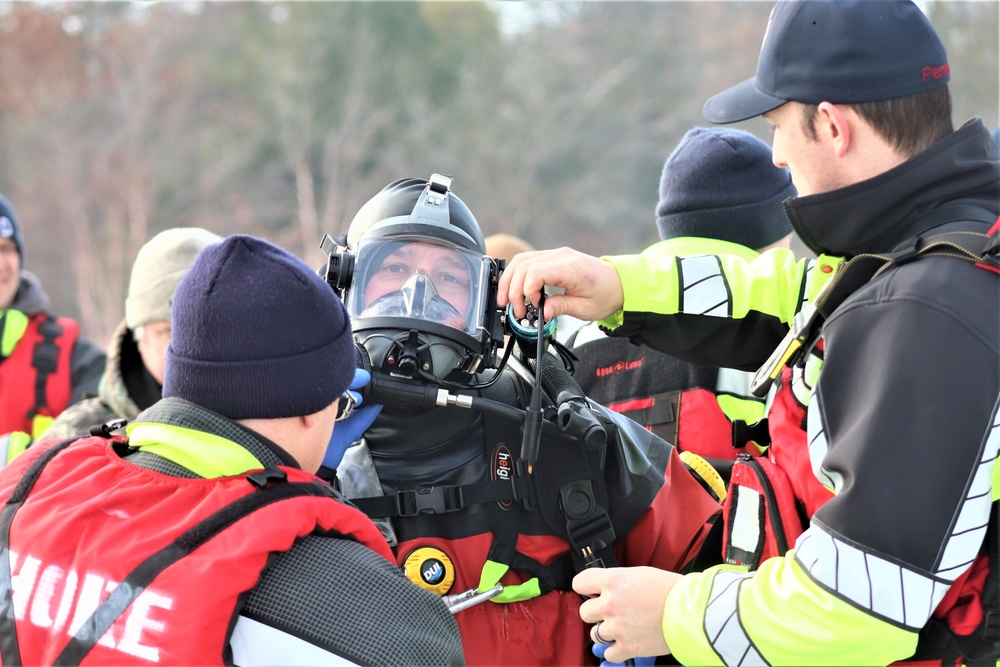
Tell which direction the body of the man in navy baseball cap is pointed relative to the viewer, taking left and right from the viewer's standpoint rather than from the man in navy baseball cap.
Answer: facing to the left of the viewer

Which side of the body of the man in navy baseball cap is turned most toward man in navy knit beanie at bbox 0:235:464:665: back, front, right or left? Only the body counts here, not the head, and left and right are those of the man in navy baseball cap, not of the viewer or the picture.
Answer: front

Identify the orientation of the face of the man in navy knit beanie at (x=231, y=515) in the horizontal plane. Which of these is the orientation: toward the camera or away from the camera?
away from the camera

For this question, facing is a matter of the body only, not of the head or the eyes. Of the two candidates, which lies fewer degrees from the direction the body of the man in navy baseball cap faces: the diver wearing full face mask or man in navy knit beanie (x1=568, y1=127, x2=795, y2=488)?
the diver wearing full face mask

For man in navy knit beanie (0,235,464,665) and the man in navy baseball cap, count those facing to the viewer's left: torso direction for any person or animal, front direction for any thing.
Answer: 1

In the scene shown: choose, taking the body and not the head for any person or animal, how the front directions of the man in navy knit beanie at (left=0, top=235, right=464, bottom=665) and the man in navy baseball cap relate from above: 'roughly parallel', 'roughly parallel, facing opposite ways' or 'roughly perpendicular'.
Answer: roughly perpendicular

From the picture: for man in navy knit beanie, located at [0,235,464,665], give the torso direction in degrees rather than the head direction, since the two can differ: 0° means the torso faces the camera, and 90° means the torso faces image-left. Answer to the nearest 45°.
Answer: approximately 225°

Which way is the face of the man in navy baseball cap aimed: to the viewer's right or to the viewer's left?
to the viewer's left

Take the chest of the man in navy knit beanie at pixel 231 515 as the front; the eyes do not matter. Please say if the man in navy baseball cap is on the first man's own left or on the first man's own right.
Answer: on the first man's own right

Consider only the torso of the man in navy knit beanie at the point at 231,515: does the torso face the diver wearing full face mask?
yes

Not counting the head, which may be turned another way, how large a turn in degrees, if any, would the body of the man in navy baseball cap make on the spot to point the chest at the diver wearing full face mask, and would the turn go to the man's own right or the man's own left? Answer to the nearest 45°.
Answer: approximately 45° to the man's own right
